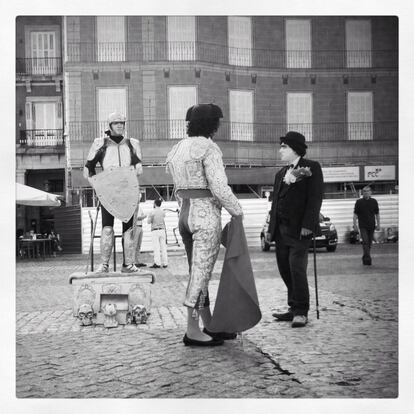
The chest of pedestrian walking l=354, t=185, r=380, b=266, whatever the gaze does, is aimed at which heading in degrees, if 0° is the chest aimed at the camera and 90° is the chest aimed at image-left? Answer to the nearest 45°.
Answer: approximately 0°

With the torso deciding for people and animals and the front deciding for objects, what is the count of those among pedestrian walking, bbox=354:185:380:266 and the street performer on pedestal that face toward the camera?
2

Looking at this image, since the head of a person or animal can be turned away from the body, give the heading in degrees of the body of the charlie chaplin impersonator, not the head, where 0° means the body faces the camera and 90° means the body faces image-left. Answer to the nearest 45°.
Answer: approximately 45°

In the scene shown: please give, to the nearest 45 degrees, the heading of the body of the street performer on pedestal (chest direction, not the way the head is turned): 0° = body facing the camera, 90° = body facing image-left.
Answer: approximately 0°

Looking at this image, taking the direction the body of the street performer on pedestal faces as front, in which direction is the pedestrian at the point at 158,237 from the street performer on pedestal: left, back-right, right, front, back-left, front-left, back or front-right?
back

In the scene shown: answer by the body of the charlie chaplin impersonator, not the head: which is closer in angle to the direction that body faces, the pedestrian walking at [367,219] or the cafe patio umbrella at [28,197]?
the cafe patio umbrella

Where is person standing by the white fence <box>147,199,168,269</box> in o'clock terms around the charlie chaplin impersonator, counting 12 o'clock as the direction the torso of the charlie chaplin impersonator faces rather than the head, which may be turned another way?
The person standing by the white fence is roughly at 4 o'clock from the charlie chaplin impersonator.

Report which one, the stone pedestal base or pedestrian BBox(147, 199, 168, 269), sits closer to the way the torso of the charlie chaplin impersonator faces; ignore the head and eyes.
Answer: the stone pedestal base
